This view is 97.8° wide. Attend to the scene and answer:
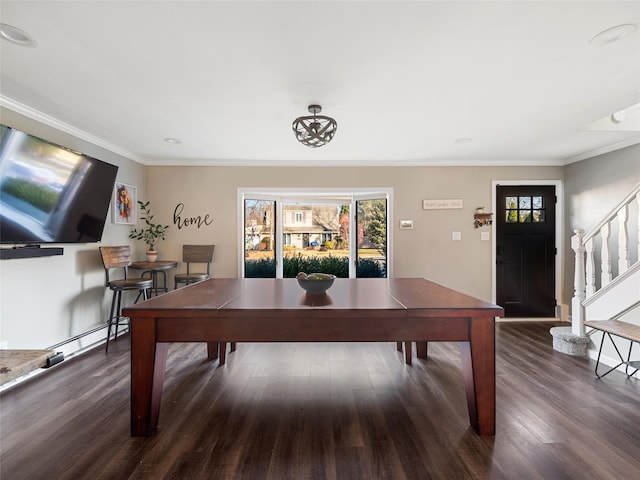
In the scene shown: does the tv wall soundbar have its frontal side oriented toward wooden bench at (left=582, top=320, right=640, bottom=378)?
yes

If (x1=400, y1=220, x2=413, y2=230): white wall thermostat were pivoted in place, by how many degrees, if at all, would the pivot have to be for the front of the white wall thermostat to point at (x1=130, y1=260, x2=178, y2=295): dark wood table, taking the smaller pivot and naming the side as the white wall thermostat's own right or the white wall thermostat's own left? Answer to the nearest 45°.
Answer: approximately 45° to the white wall thermostat's own right

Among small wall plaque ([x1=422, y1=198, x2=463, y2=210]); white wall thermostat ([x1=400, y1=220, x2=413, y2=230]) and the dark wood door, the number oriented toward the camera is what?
3

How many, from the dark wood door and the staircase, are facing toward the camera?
1

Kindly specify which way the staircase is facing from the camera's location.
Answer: facing away from the viewer and to the left of the viewer

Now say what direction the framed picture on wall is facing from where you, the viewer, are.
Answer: facing the viewer and to the right of the viewer

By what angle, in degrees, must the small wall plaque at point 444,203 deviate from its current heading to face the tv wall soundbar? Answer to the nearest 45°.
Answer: approximately 45° to its right

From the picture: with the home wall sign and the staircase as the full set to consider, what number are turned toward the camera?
1

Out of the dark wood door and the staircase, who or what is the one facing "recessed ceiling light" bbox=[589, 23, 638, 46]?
the dark wood door

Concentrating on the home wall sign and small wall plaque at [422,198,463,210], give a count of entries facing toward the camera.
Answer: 2

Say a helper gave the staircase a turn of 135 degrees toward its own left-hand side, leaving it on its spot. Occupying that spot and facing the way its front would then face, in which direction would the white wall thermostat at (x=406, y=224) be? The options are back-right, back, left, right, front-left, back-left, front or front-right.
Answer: right

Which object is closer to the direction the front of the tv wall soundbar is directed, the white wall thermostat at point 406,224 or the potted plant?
the white wall thermostat

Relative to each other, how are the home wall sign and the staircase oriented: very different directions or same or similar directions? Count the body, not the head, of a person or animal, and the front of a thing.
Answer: very different directions

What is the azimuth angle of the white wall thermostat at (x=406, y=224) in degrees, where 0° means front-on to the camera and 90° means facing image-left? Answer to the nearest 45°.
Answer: approximately 0°

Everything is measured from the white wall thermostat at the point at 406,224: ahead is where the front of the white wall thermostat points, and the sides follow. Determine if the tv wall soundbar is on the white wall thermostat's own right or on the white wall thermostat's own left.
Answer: on the white wall thermostat's own right
